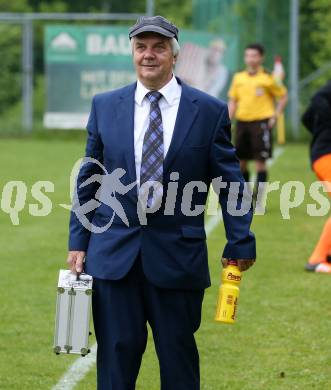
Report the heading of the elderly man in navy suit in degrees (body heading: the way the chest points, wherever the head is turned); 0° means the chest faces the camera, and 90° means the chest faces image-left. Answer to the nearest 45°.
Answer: approximately 0°

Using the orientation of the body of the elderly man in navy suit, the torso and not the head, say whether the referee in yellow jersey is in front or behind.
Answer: behind
